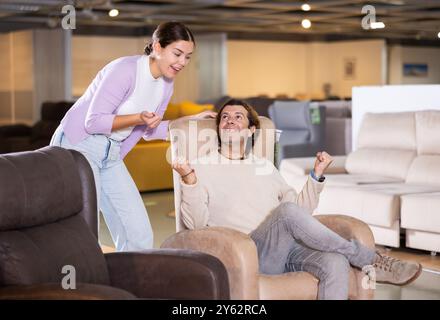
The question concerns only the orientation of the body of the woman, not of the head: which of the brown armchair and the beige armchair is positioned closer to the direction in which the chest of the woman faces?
the beige armchair

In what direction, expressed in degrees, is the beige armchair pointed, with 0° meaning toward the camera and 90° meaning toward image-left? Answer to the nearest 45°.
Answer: approximately 315°

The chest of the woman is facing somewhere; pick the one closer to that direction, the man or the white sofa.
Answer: the man

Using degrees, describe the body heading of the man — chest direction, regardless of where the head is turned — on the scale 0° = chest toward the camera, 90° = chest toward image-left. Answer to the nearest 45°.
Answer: approximately 315°

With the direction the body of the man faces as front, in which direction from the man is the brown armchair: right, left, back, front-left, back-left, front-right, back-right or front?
right

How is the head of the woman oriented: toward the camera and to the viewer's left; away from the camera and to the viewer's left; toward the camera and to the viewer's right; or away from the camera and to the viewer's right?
toward the camera and to the viewer's right

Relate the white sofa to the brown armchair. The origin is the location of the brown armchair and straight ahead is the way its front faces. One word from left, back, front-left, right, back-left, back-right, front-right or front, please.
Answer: left

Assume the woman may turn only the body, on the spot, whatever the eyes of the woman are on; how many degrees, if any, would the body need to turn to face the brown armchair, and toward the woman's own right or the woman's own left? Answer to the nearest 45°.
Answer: approximately 45° to the woman's own right

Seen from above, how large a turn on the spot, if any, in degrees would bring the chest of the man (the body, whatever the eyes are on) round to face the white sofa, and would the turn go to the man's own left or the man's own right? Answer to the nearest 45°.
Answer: approximately 135° to the man's own left

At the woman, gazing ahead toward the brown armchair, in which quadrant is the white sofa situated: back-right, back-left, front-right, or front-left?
back-left

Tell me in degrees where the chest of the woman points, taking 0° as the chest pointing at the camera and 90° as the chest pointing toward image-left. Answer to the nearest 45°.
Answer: approximately 315°
